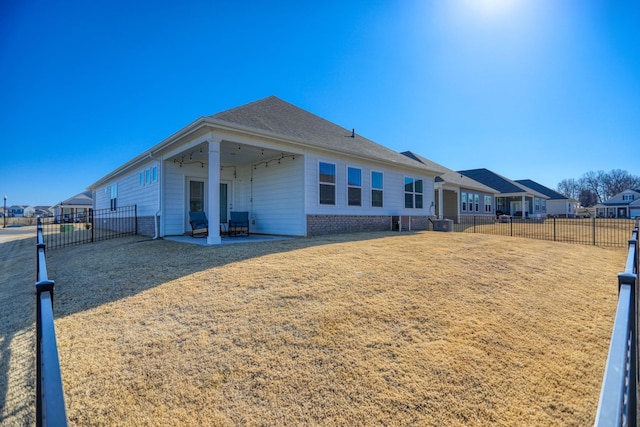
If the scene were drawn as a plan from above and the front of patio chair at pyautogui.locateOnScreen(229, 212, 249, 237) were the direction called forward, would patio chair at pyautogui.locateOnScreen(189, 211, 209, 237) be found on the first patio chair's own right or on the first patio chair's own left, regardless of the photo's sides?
on the first patio chair's own right

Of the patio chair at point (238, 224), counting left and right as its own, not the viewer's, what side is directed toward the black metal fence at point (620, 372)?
front

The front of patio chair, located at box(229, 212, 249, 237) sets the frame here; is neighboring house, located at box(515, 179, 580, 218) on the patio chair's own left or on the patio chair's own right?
on the patio chair's own left

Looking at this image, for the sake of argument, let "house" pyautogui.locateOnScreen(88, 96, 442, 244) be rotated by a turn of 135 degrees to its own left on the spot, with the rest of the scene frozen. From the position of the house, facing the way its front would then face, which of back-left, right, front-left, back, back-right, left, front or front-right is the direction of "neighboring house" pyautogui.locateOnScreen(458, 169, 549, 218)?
back-left

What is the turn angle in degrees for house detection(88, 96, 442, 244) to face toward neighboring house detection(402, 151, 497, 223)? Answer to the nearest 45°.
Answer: approximately 90° to its right

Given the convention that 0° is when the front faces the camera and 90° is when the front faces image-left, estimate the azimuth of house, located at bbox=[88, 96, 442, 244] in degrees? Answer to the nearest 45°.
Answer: approximately 135°

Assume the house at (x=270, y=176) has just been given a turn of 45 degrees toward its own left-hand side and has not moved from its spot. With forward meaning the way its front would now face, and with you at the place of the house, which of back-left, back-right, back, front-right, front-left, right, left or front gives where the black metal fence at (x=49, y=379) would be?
left

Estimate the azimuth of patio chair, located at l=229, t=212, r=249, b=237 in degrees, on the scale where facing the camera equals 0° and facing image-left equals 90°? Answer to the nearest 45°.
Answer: approximately 0°

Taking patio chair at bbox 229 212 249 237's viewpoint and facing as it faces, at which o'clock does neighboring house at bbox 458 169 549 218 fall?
The neighboring house is roughly at 8 o'clock from the patio chair.

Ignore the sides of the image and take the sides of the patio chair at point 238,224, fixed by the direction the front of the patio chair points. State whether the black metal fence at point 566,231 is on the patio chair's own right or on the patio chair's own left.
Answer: on the patio chair's own left
